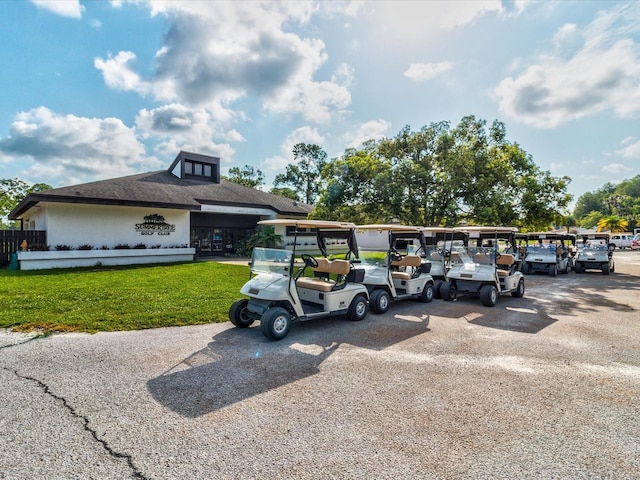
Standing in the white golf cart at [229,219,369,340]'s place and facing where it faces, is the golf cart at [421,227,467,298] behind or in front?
behind

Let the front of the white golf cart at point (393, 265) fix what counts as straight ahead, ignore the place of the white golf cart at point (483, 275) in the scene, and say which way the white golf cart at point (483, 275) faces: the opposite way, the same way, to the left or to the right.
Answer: the same way

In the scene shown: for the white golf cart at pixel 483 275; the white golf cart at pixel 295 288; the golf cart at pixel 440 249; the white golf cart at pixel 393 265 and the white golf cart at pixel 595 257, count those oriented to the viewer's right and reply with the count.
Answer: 0

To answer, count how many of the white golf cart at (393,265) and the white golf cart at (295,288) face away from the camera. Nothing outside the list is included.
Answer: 0

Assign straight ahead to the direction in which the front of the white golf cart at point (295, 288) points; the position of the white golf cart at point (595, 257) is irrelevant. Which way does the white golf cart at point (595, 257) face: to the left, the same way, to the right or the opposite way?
the same way

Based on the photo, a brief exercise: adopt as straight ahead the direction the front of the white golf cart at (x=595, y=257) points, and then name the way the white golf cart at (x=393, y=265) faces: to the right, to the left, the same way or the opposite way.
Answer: the same way

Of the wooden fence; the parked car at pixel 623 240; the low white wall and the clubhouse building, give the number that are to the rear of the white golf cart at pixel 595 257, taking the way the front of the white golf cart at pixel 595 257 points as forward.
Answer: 1

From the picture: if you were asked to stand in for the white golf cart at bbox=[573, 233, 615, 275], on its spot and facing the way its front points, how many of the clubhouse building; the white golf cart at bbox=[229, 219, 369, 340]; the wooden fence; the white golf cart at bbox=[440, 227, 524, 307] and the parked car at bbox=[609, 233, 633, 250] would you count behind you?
1

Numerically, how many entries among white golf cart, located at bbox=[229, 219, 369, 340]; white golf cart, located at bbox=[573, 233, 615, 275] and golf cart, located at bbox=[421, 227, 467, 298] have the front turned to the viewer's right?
0

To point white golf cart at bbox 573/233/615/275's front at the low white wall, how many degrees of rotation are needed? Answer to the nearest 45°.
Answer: approximately 45° to its right

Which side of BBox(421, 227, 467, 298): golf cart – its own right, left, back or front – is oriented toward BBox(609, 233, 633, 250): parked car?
back

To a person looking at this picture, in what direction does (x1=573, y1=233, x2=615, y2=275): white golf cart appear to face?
facing the viewer

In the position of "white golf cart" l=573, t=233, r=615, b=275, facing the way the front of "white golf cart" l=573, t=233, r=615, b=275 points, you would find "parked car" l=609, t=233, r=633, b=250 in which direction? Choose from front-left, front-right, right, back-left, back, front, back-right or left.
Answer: back

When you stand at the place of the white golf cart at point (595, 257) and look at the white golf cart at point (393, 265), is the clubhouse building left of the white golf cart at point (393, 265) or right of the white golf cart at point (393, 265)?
right

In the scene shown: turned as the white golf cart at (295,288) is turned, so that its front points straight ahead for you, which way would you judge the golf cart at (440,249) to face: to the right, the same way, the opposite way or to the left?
the same way

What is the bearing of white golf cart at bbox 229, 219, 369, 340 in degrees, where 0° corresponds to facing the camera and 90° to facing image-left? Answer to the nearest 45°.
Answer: approximately 45°
